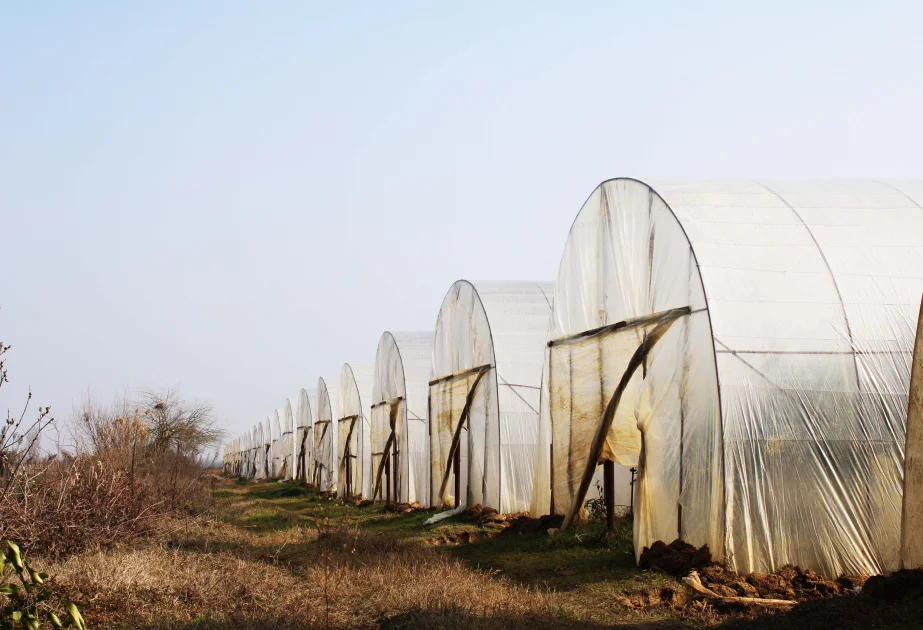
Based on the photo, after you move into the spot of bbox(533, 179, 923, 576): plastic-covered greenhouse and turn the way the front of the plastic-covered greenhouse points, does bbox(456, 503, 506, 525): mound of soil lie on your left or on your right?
on your right

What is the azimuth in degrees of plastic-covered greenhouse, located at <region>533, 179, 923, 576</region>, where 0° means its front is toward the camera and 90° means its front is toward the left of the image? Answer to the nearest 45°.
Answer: approximately 45°

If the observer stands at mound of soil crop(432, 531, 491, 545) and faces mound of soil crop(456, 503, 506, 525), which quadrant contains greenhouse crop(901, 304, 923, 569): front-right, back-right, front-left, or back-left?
back-right

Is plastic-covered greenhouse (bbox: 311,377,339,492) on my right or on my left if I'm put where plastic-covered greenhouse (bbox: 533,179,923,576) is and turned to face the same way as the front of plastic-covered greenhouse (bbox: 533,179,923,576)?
on my right

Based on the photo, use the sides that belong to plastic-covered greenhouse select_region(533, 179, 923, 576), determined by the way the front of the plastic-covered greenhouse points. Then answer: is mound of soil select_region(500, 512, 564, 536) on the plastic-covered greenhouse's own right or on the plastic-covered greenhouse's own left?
on the plastic-covered greenhouse's own right

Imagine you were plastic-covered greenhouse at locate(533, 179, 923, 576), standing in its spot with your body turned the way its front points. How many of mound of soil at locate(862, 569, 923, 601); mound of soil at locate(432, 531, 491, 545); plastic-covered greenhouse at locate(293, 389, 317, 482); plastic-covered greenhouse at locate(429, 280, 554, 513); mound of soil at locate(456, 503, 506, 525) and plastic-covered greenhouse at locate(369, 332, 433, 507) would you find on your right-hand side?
5

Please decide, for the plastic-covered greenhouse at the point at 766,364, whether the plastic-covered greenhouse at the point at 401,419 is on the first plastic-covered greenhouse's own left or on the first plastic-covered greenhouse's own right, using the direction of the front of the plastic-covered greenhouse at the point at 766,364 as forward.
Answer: on the first plastic-covered greenhouse's own right

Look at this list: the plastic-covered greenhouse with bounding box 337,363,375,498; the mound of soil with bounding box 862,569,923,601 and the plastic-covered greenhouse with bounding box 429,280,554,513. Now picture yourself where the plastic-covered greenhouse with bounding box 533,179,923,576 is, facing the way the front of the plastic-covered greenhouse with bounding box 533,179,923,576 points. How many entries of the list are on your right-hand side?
2

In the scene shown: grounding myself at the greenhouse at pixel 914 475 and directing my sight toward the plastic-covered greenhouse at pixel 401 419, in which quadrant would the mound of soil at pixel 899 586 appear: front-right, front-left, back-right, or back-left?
back-left

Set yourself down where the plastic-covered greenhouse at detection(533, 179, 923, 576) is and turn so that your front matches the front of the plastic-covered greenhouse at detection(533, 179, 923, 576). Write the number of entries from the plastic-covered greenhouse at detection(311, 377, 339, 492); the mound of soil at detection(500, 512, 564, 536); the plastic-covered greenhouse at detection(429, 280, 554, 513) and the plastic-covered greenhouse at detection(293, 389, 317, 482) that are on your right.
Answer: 4
